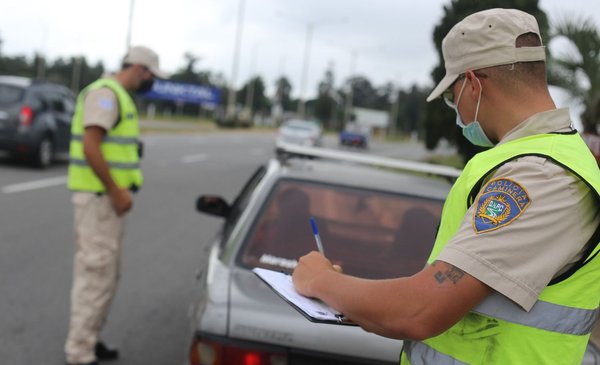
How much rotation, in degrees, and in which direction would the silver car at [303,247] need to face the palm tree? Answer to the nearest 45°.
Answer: approximately 45° to its right

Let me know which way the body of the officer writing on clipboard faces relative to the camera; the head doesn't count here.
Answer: to the viewer's left

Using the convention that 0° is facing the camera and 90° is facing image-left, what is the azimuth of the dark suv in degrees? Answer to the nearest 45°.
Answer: approximately 225°

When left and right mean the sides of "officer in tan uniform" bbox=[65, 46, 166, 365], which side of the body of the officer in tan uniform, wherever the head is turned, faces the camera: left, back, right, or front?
right

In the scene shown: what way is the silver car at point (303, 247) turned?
away from the camera

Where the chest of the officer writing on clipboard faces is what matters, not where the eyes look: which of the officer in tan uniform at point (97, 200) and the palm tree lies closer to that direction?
the officer in tan uniform

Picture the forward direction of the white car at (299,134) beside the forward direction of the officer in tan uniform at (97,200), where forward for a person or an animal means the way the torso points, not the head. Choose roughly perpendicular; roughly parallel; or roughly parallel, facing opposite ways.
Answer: roughly perpendicular
